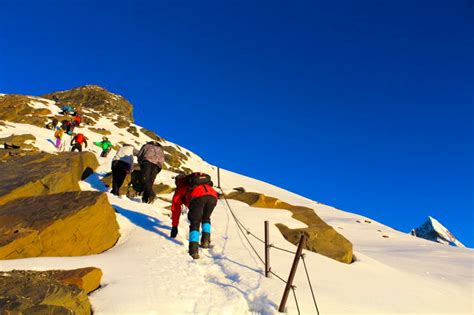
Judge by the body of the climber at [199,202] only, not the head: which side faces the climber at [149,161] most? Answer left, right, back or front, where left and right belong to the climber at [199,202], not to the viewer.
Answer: front

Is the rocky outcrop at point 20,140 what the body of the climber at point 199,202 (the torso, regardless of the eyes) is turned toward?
yes

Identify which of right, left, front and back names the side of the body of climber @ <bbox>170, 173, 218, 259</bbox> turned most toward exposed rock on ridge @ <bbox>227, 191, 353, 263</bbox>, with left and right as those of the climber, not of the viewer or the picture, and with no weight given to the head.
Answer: right

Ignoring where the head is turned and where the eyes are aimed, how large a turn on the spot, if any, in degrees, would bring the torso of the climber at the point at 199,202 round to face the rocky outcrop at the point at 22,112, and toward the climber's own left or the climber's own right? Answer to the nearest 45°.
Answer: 0° — they already face it

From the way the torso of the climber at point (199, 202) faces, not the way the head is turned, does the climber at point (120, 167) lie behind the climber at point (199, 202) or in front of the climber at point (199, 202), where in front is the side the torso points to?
in front

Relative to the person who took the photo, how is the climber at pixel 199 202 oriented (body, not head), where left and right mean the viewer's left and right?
facing away from the viewer and to the left of the viewer

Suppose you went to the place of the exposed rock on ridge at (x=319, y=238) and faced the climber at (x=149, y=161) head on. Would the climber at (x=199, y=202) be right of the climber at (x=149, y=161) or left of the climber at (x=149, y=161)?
left

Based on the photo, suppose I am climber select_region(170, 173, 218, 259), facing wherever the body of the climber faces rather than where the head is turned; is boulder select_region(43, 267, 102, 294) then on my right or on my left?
on my left

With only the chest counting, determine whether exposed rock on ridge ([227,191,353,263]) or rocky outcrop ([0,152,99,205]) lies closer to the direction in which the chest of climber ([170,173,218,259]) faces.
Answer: the rocky outcrop
